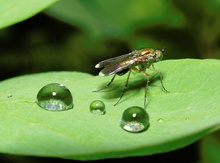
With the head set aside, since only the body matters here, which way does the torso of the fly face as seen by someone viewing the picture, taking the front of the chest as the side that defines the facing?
to the viewer's right

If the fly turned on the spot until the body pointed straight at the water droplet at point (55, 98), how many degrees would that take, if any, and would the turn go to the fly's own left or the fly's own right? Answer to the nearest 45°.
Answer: approximately 135° to the fly's own right
